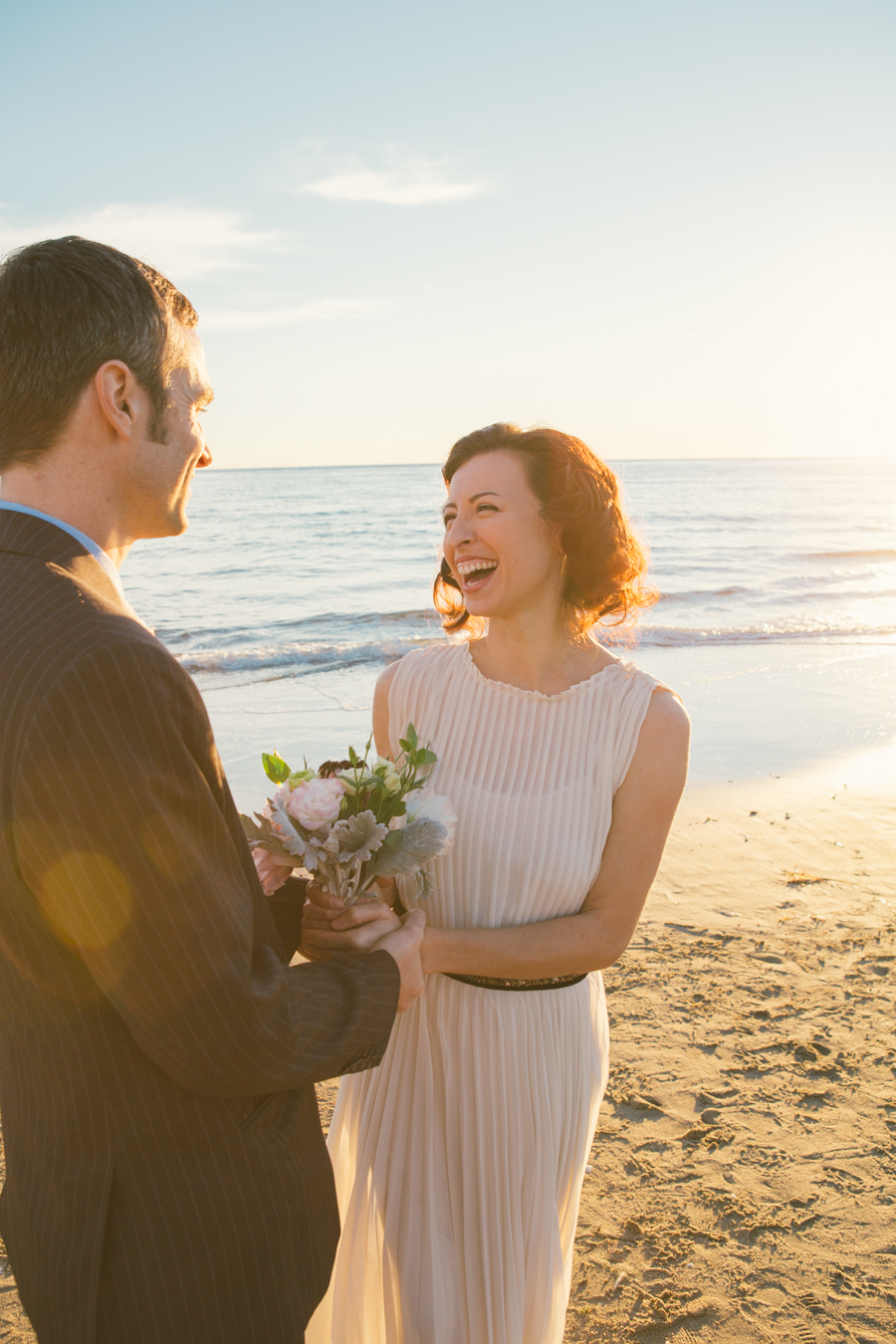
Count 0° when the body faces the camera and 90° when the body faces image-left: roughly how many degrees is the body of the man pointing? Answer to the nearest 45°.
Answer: approximately 225°

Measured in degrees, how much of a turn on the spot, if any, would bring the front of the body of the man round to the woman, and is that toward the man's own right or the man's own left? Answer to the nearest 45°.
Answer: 0° — they already face them

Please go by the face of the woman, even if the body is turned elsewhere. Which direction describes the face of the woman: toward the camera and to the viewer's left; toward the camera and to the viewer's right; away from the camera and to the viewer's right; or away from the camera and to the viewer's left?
toward the camera and to the viewer's left

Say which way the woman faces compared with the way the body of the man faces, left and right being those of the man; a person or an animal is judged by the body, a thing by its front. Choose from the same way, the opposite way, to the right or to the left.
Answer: the opposite way

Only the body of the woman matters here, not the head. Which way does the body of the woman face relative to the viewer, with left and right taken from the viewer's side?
facing the viewer and to the left of the viewer
